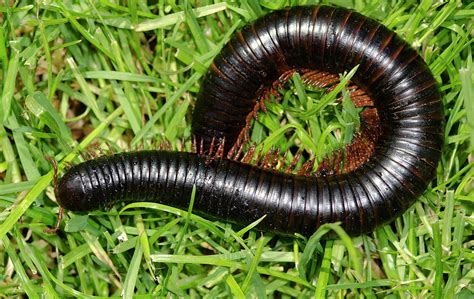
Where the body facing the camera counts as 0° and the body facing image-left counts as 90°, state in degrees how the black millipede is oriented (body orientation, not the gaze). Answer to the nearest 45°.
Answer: approximately 90°
